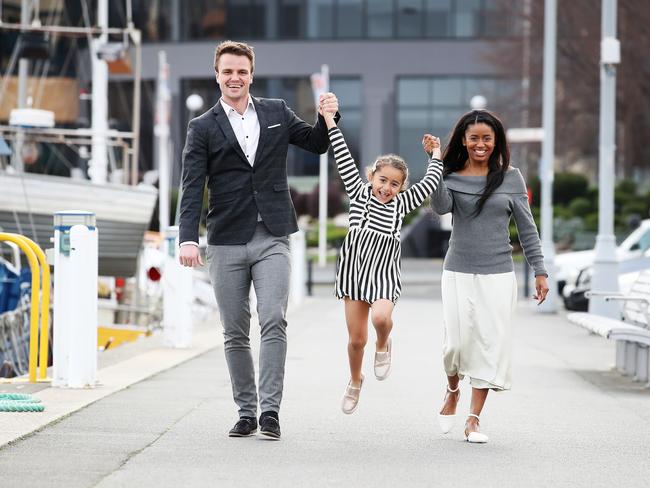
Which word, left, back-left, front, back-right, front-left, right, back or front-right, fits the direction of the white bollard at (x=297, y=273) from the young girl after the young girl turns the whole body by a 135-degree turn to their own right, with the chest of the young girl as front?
front-right

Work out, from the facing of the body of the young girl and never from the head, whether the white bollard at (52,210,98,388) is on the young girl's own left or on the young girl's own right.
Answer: on the young girl's own right

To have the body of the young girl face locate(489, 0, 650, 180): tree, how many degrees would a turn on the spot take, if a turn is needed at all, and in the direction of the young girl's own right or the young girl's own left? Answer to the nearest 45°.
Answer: approximately 180°

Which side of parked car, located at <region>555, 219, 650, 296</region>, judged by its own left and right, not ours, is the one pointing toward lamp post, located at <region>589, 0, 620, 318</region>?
left

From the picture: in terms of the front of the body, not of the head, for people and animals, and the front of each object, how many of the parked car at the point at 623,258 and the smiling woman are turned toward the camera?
1

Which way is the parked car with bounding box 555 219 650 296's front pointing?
to the viewer's left

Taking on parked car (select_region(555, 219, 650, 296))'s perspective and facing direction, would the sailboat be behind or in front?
in front

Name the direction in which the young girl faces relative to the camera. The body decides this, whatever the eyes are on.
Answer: toward the camera

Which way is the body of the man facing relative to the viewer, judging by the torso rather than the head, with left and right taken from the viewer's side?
facing the viewer

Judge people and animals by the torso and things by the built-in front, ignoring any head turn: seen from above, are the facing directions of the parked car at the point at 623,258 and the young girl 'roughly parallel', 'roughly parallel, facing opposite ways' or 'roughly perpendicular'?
roughly perpendicular

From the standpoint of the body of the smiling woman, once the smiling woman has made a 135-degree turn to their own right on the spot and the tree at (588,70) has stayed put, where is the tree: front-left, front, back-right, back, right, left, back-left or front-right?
front-right
